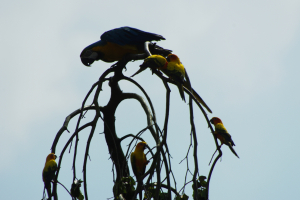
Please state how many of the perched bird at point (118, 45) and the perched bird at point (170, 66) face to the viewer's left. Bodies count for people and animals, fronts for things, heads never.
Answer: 2

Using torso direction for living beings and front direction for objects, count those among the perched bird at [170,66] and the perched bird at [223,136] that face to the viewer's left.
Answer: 2

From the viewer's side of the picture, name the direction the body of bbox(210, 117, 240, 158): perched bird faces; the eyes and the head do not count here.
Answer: to the viewer's left

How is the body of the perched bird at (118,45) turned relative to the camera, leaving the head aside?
to the viewer's left
